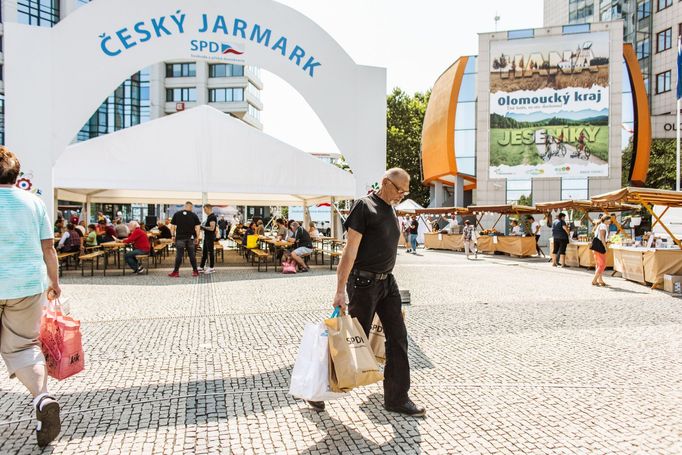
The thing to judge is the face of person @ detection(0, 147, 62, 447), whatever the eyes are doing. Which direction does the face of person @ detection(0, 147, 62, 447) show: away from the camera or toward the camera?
away from the camera

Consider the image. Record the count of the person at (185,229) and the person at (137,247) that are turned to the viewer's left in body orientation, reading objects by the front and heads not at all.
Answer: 1

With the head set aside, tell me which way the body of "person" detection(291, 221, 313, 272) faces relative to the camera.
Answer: to the viewer's left

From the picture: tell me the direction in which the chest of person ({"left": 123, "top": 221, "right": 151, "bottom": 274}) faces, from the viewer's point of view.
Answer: to the viewer's left

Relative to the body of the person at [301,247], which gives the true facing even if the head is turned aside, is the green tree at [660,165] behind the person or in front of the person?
behind

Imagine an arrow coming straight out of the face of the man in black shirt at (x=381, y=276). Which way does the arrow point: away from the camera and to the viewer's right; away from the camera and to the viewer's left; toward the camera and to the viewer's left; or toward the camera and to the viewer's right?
toward the camera and to the viewer's right
